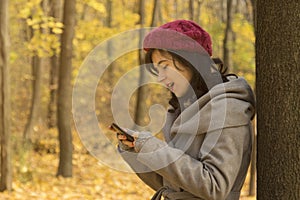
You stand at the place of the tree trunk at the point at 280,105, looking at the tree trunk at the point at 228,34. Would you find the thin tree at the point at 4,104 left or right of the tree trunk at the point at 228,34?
left

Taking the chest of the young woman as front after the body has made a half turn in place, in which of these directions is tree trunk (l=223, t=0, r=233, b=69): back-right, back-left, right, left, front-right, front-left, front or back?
left

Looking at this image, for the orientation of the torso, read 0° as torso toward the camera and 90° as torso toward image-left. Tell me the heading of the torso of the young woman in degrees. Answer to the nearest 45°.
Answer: approximately 90°

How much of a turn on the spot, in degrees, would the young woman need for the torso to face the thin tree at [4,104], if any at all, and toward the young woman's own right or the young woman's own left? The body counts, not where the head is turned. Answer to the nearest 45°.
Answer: approximately 45° to the young woman's own right

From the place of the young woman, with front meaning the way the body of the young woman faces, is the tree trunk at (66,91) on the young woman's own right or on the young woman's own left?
on the young woman's own right
